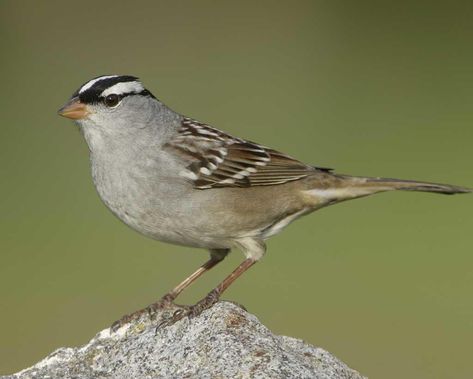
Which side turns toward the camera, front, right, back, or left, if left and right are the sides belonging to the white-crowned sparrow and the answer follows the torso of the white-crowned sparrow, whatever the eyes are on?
left
